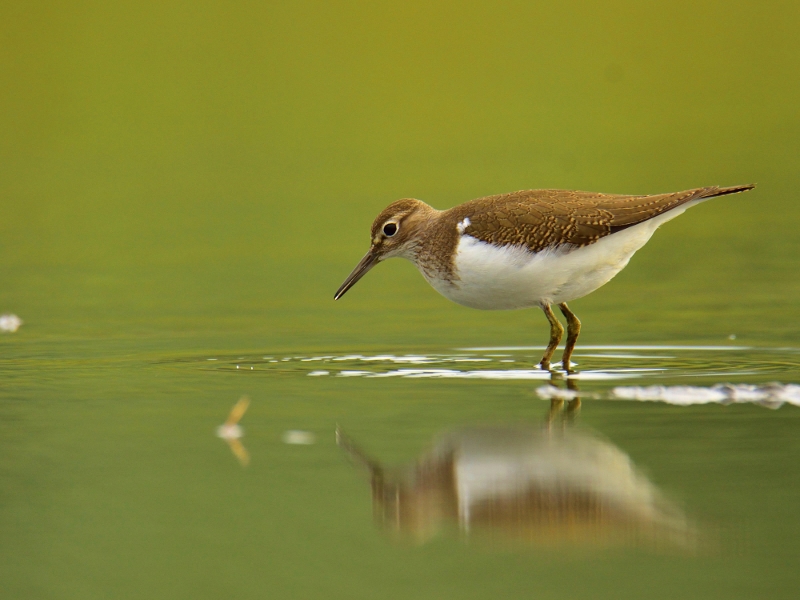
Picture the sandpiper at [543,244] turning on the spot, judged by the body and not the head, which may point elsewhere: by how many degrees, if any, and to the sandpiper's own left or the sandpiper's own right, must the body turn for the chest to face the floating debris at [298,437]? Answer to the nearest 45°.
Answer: approximately 45° to the sandpiper's own left

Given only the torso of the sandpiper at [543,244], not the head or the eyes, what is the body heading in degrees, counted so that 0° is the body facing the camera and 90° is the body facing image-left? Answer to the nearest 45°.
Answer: approximately 90°

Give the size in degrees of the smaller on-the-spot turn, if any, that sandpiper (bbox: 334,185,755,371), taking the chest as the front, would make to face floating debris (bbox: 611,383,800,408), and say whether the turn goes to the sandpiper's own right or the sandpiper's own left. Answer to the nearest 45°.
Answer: approximately 135° to the sandpiper's own left
